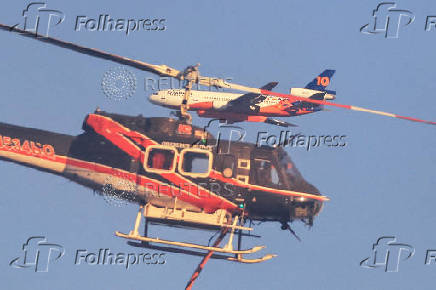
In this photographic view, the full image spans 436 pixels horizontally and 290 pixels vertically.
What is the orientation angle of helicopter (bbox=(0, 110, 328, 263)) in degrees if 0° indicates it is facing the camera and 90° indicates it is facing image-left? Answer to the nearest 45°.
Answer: approximately 270°

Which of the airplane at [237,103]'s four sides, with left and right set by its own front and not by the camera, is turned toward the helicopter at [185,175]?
left

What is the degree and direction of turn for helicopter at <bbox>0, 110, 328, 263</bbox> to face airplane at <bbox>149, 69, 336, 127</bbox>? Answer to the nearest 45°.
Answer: approximately 90° to its left

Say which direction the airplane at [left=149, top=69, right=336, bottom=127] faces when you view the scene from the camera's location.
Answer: facing to the left of the viewer
